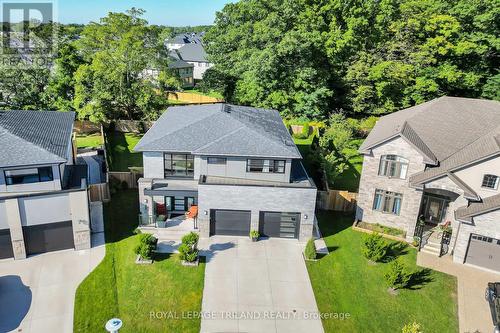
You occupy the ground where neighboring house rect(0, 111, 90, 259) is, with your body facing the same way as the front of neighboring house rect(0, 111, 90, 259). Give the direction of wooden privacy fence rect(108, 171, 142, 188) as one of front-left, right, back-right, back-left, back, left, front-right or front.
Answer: back-left

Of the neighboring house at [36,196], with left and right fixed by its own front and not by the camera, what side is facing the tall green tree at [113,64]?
back

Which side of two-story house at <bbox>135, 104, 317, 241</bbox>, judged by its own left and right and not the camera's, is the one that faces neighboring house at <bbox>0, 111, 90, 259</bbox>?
right

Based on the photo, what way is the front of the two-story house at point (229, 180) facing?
toward the camera

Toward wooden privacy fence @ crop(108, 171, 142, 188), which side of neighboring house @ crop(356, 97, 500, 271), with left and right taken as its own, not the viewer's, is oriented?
right

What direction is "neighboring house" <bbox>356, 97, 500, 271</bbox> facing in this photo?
toward the camera

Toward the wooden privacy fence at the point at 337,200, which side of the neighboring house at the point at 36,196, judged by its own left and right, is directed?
left

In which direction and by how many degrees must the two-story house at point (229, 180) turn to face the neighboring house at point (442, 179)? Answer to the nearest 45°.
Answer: approximately 90° to its left

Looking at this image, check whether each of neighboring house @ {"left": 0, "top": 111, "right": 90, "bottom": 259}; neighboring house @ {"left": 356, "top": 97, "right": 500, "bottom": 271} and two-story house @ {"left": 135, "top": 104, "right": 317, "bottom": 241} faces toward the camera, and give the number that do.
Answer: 3

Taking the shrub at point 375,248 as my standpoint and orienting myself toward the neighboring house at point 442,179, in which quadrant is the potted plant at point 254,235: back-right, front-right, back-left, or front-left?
back-left
